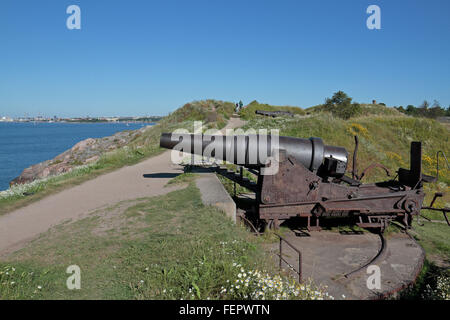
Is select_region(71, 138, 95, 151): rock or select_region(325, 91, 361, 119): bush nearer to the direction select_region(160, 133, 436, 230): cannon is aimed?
the rock

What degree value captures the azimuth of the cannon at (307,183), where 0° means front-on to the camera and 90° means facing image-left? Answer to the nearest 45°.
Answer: approximately 90°

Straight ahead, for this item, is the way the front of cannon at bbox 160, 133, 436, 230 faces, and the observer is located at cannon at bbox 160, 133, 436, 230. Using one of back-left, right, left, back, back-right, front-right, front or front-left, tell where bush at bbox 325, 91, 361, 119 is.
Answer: right

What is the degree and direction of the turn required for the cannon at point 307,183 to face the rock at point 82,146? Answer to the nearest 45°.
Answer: approximately 45° to its right
